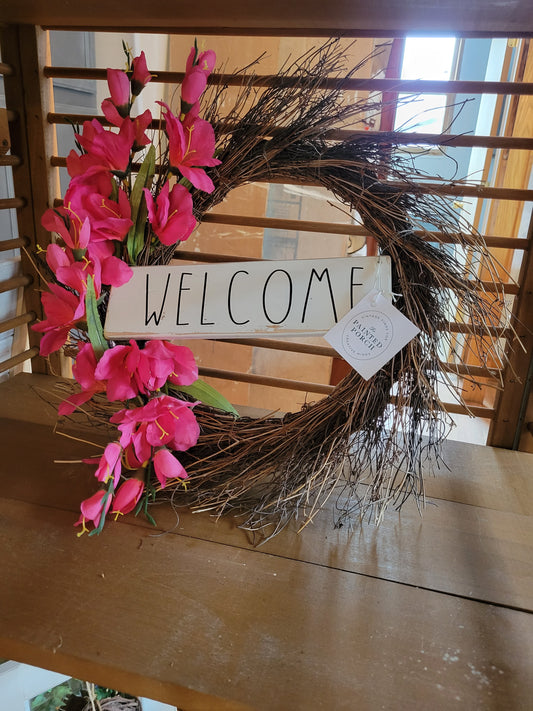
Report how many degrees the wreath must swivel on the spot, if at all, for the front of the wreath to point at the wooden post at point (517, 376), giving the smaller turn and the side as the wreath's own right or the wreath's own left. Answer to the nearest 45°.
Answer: approximately 90° to the wreath's own left

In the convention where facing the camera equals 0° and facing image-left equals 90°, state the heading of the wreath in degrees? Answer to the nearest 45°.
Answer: approximately 0°

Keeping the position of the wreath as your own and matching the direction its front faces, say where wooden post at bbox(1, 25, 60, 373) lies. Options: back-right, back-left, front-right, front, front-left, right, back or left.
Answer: back-right
